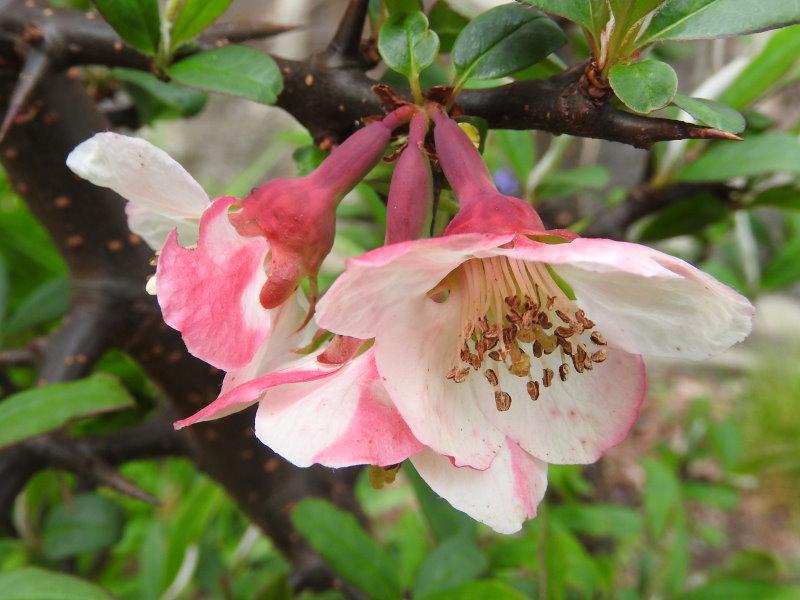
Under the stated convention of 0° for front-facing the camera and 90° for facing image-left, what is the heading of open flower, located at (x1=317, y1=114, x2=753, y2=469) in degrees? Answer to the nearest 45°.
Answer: approximately 0°
